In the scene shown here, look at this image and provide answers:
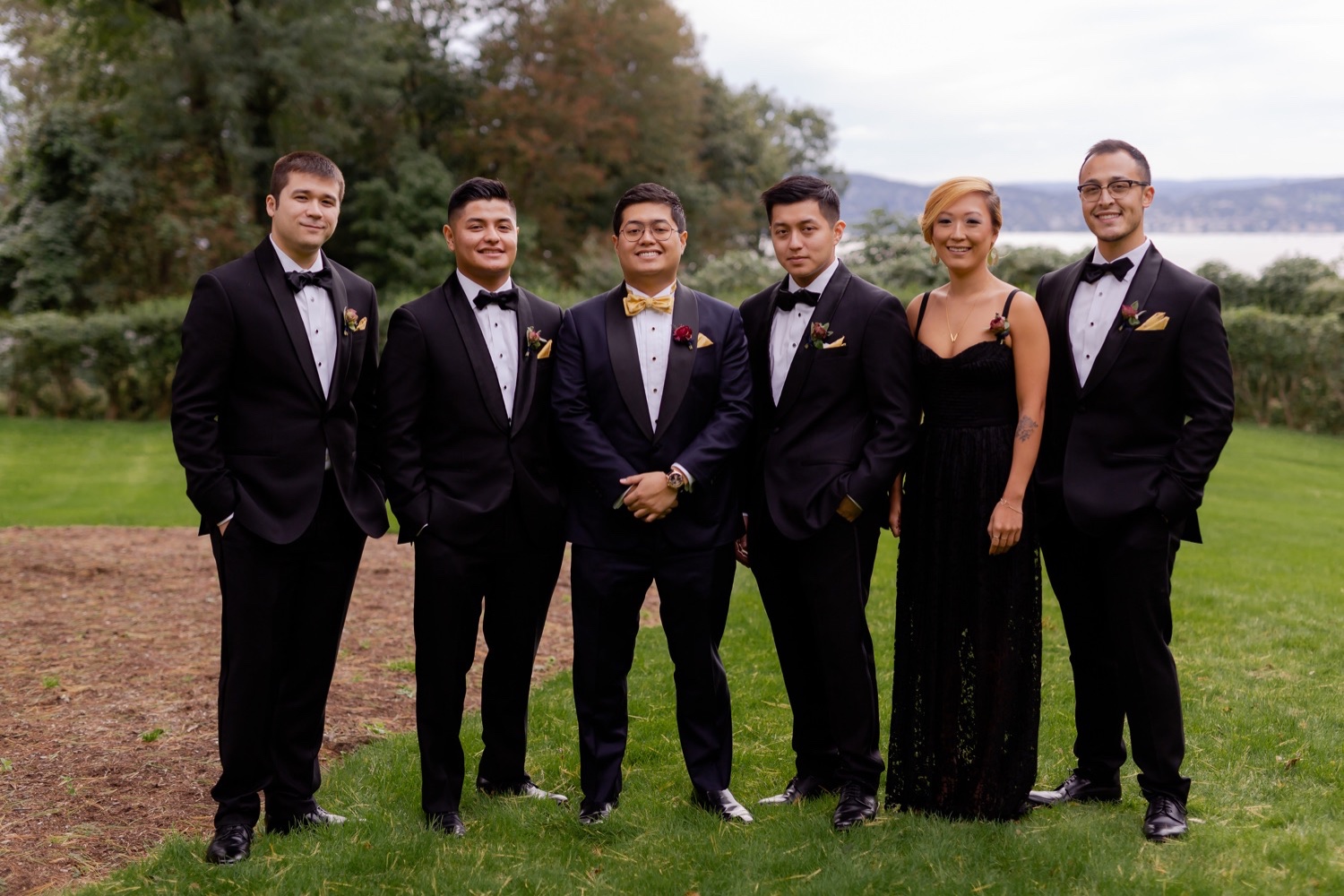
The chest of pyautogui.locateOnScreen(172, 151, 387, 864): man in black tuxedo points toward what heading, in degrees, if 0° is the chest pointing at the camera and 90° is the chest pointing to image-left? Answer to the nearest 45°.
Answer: approximately 315°

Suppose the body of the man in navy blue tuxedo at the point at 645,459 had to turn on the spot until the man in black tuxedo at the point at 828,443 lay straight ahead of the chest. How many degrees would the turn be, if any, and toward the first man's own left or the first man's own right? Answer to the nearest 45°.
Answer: approximately 90° to the first man's own left

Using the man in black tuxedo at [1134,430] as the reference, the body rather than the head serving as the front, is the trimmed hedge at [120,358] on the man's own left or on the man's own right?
on the man's own right

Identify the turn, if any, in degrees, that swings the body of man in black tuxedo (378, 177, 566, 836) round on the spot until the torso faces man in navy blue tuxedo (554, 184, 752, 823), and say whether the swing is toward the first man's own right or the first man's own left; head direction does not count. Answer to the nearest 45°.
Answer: approximately 45° to the first man's own left

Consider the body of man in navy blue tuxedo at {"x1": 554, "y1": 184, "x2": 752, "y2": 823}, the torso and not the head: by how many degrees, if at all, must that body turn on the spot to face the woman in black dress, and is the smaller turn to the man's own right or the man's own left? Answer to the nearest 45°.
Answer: approximately 90° to the man's own left
